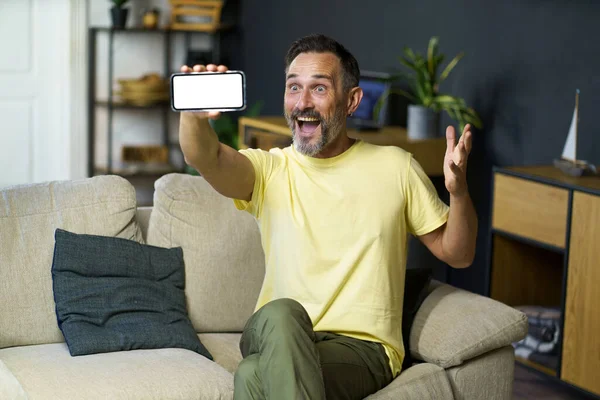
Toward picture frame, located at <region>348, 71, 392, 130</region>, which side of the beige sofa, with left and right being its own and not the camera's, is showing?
back

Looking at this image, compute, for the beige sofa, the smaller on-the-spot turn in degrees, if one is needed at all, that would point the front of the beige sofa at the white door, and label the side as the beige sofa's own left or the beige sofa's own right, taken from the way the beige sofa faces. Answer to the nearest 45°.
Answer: approximately 180°

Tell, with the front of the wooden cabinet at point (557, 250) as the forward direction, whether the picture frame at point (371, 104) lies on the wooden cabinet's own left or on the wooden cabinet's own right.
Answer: on the wooden cabinet's own right

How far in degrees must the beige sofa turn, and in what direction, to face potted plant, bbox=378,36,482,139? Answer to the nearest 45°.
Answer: approximately 135° to its left

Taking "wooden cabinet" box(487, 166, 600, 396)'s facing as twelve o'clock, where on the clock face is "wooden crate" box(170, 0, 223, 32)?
The wooden crate is roughly at 3 o'clock from the wooden cabinet.

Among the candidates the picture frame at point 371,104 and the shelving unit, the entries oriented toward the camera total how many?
2

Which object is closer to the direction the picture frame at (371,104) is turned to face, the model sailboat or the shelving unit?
the model sailboat

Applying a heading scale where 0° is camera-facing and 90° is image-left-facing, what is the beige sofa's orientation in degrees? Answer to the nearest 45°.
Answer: approximately 0°

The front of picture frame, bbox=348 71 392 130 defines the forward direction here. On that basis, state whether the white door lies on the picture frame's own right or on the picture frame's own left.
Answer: on the picture frame's own right

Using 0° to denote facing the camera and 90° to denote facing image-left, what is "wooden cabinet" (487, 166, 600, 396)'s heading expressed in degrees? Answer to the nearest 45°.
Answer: approximately 45°
